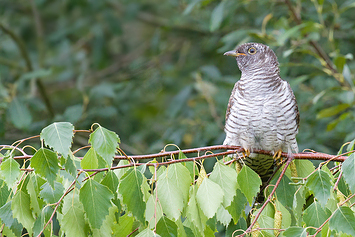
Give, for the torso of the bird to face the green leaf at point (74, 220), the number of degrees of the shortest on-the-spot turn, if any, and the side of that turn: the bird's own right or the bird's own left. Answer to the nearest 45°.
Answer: approximately 45° to the bird's own right

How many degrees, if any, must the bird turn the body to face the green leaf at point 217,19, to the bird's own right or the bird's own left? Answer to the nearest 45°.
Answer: approximately 180°

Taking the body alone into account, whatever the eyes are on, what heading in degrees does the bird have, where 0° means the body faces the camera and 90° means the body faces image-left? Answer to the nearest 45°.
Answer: approximately 0°

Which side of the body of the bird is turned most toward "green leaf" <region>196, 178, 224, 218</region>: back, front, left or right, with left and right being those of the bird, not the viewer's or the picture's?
right

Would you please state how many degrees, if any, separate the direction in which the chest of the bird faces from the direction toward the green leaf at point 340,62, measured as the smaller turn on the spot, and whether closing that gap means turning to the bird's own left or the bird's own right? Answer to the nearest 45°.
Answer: approximately 135° to the bird's own left

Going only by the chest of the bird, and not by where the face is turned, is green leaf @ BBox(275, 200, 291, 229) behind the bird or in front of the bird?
in front

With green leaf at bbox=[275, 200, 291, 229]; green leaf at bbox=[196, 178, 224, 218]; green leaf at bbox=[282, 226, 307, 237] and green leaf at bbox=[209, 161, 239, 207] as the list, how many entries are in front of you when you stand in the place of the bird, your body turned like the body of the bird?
4

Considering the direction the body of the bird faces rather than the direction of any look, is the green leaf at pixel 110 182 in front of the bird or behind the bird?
in front

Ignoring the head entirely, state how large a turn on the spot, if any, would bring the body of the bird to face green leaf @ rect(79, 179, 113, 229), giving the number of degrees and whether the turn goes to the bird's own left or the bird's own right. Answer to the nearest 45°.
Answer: approximately 45° to the bird's own right

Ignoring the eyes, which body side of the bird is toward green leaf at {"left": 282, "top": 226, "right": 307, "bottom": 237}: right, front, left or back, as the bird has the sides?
front
